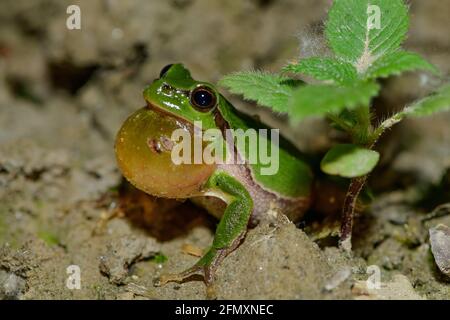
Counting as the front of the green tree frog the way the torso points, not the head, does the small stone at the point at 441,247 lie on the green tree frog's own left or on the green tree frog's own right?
on the green tree frog's own left

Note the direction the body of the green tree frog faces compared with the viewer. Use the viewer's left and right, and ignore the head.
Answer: facing the viewer and to the left of the viewer
